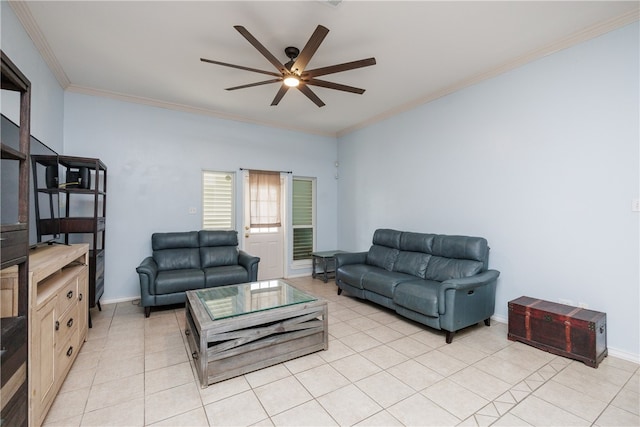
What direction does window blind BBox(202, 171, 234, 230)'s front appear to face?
toward the camera

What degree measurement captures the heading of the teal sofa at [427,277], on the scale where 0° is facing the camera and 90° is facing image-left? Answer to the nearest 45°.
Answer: approximately 45°

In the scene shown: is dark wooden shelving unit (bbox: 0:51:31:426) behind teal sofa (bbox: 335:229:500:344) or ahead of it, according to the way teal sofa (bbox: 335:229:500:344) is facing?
ahead

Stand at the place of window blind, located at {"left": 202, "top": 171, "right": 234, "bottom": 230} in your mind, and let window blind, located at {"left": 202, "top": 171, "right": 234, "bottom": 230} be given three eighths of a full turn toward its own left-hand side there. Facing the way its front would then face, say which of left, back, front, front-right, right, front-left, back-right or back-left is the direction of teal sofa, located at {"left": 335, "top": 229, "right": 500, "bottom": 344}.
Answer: right

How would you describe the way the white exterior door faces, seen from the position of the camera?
facing the viewer

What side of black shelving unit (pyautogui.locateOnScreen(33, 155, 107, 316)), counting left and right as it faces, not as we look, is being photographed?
right

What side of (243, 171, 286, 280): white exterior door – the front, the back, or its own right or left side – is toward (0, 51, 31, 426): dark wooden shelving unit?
front

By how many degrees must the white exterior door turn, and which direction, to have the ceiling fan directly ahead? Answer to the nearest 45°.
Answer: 0° — it already faces it

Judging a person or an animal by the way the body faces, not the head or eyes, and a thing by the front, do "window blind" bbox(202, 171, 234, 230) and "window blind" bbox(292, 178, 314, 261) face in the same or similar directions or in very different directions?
same or similar directions

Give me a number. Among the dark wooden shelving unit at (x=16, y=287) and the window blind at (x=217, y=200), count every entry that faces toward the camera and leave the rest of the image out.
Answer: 1

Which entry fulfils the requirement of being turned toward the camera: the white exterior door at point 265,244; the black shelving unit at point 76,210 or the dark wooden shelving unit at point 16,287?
the white exterior door

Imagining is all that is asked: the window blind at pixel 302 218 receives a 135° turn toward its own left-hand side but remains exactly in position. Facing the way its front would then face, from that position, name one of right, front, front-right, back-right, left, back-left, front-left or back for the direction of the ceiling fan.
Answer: back

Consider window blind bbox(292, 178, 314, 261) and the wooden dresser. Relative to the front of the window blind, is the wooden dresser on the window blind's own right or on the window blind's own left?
on the window blind's own right

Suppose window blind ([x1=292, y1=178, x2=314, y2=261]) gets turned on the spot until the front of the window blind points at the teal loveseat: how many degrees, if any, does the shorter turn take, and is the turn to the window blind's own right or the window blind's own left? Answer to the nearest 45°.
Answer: approximately 90° to the window blind's own right

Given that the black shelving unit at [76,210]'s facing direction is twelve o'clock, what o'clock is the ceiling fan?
The ceiling fan is roughly at 2 o'clock from the black shelving unit.
